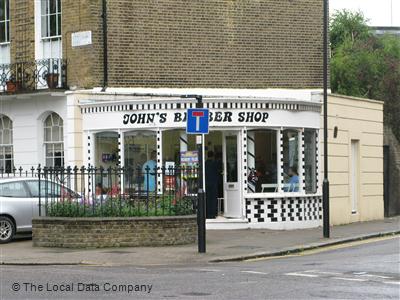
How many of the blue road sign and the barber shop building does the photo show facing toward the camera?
2

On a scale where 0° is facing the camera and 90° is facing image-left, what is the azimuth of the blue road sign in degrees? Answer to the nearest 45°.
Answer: approximately 0°

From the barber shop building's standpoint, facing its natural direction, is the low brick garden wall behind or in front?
in front

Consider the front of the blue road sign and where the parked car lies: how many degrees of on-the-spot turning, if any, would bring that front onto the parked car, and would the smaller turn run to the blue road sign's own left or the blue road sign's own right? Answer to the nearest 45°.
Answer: approximately 135° to the blue road sign's own right

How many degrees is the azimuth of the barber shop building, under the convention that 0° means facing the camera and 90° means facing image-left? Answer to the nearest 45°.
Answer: approximately 0°

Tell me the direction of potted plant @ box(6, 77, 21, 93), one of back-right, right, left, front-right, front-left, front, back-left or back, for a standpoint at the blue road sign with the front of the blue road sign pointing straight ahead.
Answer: back-right

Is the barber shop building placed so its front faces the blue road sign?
yes

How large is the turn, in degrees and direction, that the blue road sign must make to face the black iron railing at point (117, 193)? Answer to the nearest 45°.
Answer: approximately 135° to its right

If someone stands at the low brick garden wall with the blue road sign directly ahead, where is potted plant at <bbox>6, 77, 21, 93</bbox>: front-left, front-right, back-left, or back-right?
back-left

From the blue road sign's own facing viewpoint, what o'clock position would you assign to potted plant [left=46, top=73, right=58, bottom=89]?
The potted plant is roughly at 5 o'clock from the blue road sign.
